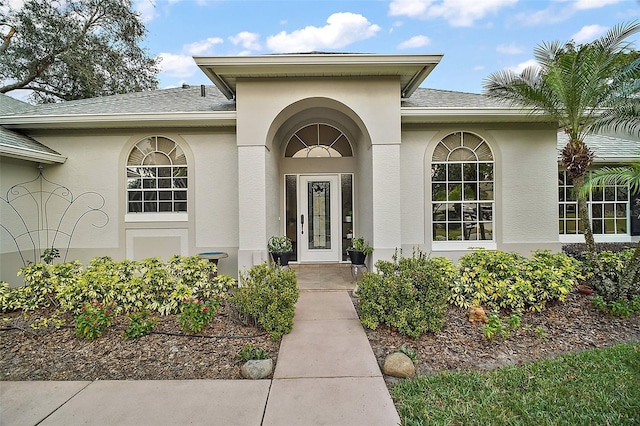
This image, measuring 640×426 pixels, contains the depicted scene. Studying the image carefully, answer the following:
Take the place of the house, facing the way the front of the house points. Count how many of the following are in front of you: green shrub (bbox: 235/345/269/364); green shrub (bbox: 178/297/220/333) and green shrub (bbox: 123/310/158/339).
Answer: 3

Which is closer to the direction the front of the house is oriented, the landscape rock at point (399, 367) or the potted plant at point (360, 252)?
the landscape rock

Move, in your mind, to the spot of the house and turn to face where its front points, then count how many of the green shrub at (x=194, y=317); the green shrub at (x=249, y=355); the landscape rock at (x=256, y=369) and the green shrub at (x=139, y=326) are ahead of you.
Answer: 4

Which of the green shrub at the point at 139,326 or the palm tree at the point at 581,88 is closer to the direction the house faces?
the green shrub

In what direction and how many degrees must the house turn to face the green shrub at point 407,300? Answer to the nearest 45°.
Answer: approximately 45° to its left

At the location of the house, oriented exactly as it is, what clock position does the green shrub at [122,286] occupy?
The green shrub is roughly at 1 o'clock from the house.

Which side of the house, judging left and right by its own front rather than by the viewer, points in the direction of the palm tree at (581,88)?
left

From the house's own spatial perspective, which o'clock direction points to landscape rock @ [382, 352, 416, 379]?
The landscape rock is roughly at 11 o'clock from the house.

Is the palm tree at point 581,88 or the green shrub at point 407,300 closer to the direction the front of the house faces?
the green shrub

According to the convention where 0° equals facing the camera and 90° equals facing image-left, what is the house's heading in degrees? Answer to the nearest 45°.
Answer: approximately 0°

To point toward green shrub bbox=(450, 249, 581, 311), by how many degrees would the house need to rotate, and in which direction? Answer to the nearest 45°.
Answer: approximately 45° to its left
